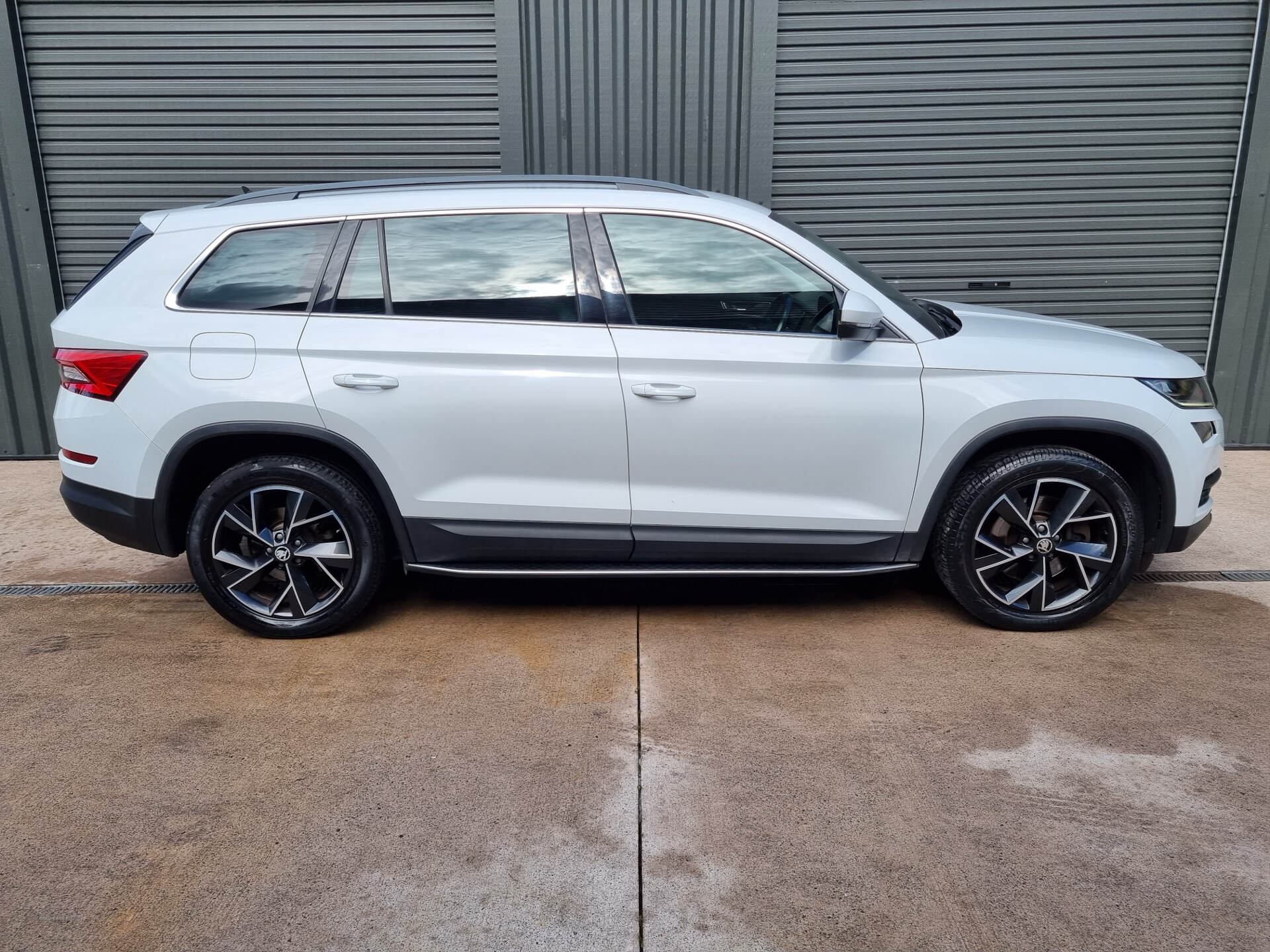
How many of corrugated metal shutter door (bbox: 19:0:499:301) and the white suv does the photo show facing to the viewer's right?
1

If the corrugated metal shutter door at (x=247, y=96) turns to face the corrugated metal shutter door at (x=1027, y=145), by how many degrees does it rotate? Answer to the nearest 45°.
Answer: approximately 90° to its left

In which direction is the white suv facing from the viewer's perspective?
to the viewer's right

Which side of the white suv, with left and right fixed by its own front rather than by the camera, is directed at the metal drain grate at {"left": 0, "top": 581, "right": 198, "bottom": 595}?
back

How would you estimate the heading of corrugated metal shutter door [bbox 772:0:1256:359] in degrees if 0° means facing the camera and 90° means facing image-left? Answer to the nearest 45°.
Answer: approximately 0°

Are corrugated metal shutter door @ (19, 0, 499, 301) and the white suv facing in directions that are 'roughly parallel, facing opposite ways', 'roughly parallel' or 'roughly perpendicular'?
roughly perpendicular

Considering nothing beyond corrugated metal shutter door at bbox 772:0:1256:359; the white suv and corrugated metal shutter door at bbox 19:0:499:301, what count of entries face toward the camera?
2

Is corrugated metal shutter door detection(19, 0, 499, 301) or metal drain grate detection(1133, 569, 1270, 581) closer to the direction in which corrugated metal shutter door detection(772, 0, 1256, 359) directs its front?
the metal drain grate

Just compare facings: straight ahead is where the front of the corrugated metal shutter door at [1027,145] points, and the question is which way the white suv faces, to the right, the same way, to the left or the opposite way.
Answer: to the left

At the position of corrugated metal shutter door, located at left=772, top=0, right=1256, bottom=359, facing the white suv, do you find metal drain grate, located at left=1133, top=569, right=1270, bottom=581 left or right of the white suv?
left
